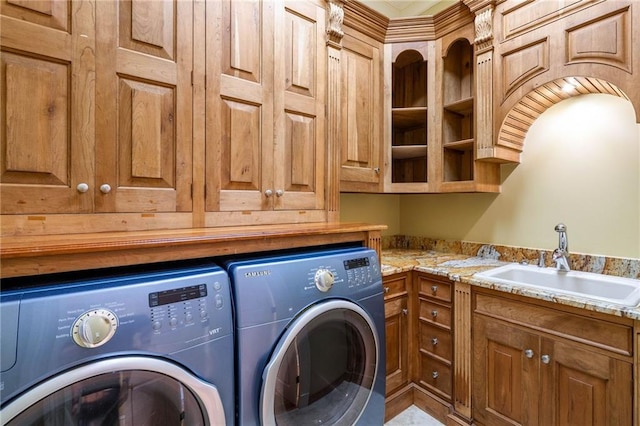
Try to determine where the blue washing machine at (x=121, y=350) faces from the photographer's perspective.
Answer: facing the viewer

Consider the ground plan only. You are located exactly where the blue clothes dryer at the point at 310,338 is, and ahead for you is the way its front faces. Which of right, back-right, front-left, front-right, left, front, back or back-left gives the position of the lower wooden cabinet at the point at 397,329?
left

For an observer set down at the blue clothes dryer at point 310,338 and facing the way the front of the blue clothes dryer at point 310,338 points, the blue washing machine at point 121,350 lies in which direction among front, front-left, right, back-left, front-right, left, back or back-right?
right

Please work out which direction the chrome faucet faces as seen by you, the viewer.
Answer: facing the viewer and to the left of the viewer

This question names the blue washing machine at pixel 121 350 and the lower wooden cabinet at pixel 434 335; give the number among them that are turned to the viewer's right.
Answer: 0

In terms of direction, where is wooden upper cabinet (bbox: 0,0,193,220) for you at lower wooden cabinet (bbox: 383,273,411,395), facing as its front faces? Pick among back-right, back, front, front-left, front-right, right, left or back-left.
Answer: right

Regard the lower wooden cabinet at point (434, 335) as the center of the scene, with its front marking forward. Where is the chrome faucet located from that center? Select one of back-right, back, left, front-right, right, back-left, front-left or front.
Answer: back-left

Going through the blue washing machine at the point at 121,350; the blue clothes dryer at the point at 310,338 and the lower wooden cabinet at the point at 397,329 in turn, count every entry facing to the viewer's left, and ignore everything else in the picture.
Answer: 0

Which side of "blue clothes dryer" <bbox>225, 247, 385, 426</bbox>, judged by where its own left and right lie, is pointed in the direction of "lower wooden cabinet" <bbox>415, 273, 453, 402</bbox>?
left

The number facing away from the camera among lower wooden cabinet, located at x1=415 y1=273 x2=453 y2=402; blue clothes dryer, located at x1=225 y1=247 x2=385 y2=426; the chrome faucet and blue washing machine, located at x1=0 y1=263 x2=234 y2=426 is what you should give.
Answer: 0

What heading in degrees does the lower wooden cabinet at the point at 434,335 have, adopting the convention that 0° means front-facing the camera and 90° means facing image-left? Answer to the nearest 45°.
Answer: approximately 45°
